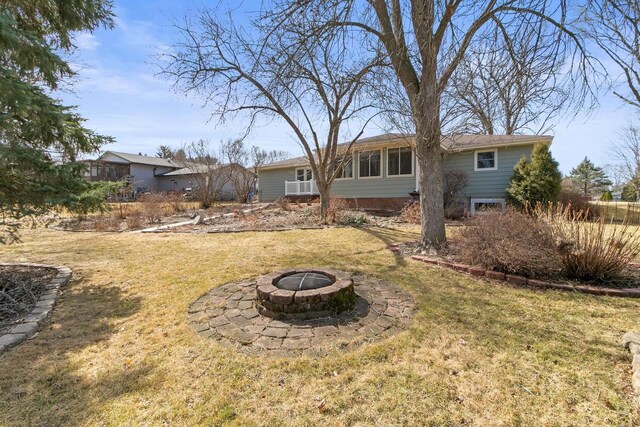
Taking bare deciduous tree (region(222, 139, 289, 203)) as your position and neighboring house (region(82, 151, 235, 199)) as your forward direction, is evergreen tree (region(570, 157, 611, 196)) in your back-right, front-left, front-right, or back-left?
back-right

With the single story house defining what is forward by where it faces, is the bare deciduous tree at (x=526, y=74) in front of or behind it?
behind

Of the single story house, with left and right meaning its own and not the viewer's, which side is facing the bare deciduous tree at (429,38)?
back

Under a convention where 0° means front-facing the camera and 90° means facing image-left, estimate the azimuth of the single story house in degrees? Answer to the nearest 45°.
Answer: approximately 180°

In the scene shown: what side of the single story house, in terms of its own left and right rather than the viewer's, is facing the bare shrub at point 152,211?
left

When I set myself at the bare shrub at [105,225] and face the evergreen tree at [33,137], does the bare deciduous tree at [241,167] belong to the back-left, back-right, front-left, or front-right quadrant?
back-left

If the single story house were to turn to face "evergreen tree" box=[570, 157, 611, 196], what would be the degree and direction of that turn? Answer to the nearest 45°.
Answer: approximately 45° to its right

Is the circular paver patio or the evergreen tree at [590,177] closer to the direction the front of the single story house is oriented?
the evergreen tree

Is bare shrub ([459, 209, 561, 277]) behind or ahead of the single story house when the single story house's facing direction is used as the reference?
behind

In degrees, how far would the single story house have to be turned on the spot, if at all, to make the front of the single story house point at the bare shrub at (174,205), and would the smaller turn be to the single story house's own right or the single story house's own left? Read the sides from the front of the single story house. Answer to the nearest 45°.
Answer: approximately 90° to the single story house's own left
